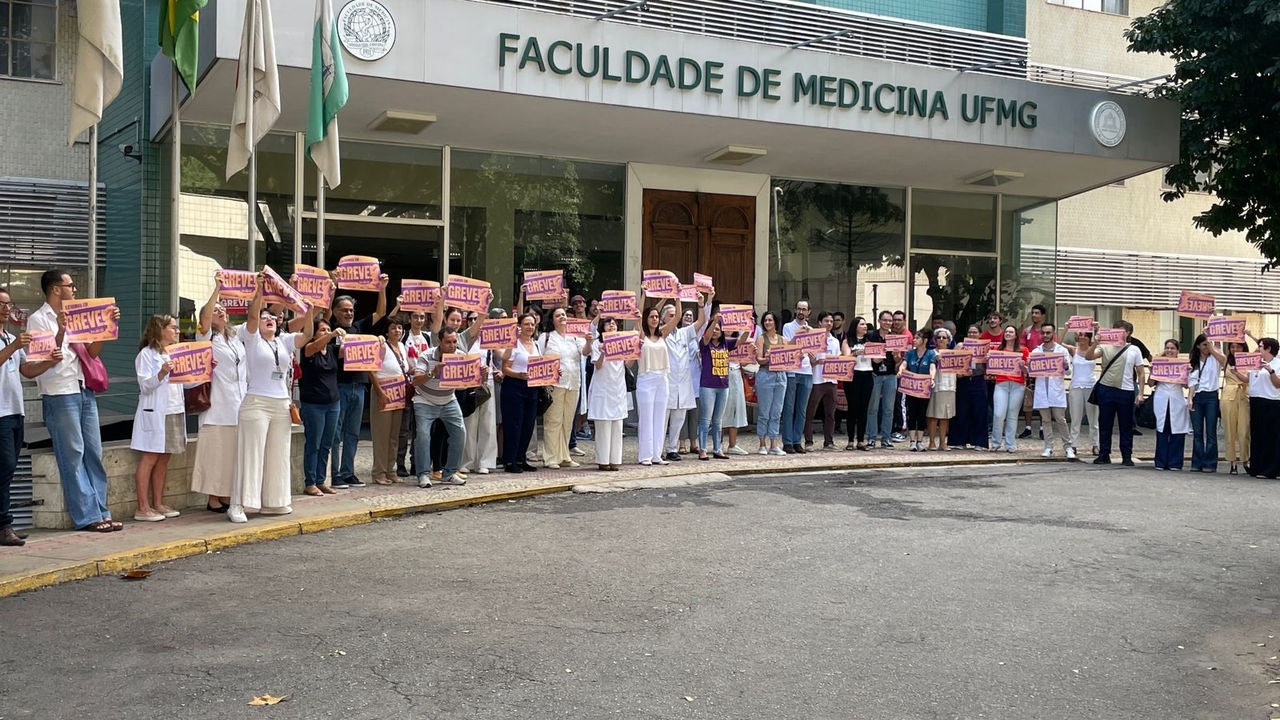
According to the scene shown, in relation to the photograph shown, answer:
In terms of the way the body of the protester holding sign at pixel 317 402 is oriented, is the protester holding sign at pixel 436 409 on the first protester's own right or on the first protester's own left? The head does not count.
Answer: on the first protester's own left

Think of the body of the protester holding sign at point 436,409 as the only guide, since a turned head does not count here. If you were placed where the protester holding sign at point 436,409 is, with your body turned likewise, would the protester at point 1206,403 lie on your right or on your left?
on your left

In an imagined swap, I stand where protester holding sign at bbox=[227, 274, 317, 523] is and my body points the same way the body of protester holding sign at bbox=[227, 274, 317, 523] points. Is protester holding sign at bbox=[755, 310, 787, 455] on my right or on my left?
on my left

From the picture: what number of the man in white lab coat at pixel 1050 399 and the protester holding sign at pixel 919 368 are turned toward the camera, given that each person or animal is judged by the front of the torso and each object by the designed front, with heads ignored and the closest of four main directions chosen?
2

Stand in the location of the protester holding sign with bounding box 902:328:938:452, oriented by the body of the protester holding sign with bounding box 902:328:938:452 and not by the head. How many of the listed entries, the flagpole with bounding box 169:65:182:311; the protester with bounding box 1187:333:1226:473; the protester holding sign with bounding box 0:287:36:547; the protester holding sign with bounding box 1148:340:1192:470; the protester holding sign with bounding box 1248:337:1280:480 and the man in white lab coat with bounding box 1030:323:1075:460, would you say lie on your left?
4

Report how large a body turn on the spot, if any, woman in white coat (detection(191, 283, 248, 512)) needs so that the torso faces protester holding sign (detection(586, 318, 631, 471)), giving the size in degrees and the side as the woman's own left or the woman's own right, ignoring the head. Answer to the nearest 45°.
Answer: approximately 90° to the woman's own left
